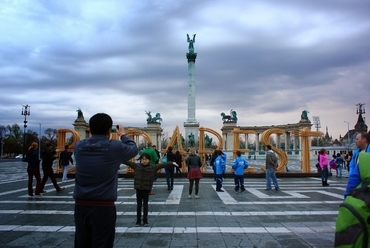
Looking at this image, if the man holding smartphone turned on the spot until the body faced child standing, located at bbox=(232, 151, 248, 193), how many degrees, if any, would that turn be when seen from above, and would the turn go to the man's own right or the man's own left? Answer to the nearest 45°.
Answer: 0° — they already face them

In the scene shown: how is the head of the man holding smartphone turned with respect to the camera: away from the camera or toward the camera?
away from the camera

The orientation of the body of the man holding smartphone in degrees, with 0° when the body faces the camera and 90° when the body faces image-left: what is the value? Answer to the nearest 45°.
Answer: approximately 225°
